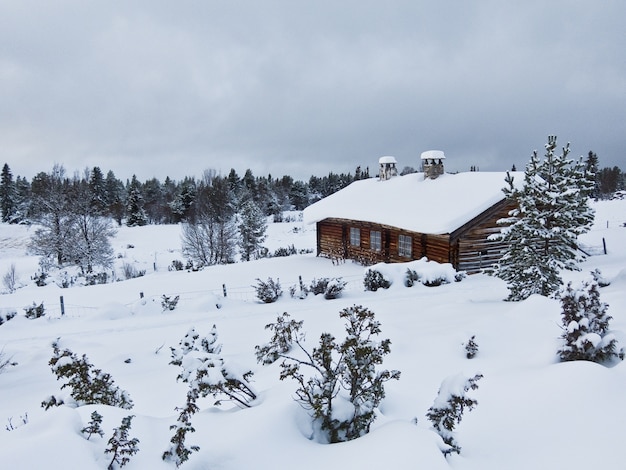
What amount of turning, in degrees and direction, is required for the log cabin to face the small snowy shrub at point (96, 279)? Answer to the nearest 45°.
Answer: approximately 45° to its right

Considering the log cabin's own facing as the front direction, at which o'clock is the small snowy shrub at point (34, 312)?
The small snowy shrub is roughly at 12 o'clock from the log cabin.

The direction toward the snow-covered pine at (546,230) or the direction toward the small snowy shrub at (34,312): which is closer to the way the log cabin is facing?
the small snowy shrub

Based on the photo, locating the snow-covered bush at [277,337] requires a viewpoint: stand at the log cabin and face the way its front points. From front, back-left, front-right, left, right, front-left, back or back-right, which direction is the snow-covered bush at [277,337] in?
front-left

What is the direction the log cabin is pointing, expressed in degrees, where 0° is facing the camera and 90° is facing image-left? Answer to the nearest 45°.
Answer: approximately 45°

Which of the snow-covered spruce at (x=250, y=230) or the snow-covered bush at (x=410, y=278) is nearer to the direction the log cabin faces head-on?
the snow-covered bush

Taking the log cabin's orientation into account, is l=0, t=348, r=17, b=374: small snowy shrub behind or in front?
in front

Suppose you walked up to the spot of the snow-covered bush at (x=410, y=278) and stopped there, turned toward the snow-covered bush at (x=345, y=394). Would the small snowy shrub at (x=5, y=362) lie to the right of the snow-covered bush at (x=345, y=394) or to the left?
right

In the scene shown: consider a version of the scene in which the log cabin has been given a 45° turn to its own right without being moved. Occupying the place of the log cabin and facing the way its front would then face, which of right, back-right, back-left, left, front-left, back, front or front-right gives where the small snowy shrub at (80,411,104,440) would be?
left

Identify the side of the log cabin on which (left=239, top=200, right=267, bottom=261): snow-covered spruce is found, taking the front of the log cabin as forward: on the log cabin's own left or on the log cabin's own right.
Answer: on the log cabin's own right

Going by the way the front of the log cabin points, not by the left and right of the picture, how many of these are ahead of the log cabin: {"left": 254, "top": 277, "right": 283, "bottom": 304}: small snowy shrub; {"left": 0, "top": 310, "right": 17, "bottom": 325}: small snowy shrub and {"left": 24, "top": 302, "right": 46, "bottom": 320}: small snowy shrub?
3

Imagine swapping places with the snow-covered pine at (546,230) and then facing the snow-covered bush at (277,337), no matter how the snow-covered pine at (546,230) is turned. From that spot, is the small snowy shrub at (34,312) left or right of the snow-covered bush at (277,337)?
right

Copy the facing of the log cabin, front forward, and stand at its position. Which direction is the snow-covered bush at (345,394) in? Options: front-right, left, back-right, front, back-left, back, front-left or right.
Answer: front-left

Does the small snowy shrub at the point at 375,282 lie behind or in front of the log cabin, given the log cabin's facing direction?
in front

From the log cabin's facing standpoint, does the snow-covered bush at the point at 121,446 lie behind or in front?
in front

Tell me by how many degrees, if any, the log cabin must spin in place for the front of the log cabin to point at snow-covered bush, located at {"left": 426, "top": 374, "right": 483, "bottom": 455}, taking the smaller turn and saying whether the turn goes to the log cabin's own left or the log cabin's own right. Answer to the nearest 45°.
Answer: approximately 45° to the log cabin's own left

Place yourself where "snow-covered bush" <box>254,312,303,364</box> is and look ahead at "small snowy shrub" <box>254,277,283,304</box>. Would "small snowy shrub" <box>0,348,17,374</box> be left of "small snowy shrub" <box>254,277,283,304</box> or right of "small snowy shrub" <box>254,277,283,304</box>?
left

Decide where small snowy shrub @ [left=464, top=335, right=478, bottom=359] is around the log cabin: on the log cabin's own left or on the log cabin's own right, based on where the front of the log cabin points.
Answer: on the log cabin's own left
